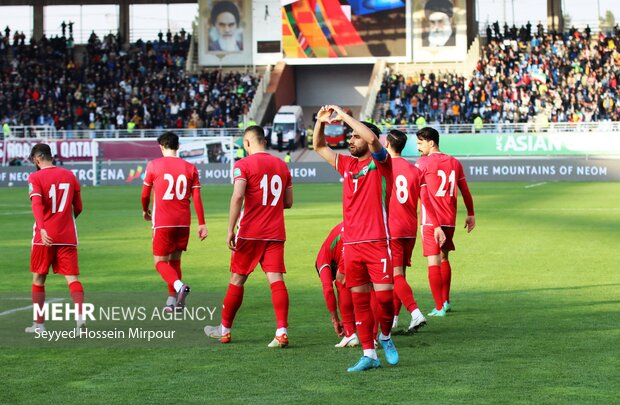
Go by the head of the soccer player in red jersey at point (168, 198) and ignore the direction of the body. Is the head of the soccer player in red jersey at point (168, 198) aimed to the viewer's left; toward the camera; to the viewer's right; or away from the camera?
away from the camera

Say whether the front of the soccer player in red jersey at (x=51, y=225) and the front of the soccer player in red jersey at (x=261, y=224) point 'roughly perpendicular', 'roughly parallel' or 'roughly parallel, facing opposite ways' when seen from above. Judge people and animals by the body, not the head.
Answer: roughly parallel

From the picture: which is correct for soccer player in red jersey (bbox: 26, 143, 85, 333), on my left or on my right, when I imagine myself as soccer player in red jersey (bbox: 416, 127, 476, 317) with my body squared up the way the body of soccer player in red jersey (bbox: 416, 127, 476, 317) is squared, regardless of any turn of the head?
on my left

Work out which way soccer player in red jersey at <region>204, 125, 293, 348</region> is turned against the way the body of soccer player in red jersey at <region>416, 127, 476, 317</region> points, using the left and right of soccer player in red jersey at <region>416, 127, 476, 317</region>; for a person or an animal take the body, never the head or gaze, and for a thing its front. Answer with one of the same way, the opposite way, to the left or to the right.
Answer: the same way

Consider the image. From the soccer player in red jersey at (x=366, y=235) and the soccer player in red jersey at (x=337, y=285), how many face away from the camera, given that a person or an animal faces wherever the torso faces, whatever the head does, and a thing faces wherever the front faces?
0

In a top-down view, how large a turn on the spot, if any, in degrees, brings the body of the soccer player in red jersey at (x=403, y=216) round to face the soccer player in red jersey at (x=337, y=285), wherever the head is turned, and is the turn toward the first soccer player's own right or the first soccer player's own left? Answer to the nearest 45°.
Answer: approximately 90° to the first soccer player's own left

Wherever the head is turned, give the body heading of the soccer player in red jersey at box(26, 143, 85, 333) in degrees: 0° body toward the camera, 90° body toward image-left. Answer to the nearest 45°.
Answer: approximately 135°

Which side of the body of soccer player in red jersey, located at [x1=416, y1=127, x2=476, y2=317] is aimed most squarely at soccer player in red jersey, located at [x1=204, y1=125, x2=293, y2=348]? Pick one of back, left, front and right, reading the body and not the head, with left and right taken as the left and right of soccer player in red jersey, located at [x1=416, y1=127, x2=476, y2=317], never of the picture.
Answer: left

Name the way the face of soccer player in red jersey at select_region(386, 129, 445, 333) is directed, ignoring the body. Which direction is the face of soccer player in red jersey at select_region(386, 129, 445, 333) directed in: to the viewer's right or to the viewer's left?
to the viewer's left

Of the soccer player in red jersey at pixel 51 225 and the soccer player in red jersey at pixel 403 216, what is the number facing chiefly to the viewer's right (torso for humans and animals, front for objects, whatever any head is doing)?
0

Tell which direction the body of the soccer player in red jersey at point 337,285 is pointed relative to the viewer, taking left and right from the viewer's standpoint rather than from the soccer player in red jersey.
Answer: facing the viewer and to the left of the viewer

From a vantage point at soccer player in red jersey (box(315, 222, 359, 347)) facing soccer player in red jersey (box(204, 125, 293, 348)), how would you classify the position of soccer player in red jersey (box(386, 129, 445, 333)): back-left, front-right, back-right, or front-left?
back-right

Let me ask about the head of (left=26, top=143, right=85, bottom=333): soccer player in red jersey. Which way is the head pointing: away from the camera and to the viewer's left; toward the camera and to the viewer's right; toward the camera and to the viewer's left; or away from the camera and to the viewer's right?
away from the camera and to the viewer's left

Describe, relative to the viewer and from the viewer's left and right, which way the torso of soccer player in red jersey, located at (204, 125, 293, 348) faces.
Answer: facing away from the viewer and to the left of the viewer

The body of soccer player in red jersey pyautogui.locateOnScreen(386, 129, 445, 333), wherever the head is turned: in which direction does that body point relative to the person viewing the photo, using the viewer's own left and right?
facing away from the viewer and to the left of the viewer
